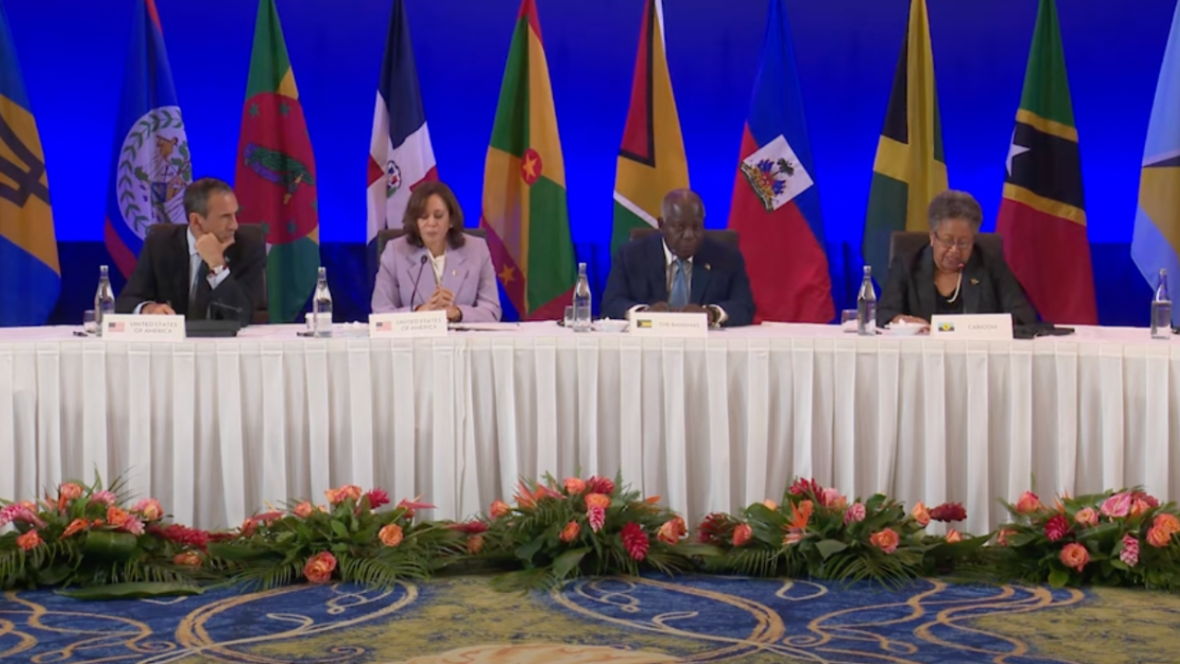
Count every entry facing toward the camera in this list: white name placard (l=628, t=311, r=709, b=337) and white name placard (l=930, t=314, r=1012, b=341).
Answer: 2

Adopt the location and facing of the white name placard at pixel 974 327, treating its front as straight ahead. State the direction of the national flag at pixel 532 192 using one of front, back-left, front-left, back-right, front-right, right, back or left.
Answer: back-right

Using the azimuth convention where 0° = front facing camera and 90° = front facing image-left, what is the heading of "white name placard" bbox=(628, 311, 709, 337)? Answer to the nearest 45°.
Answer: approximately 0°

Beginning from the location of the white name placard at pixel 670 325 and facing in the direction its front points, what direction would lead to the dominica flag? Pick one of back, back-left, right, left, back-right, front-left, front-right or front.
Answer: back-right

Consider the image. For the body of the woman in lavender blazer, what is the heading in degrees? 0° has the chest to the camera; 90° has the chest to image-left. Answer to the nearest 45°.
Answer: approximately 0°

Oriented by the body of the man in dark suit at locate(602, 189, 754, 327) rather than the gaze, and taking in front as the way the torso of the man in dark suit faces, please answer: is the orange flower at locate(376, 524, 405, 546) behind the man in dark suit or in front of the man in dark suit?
in front

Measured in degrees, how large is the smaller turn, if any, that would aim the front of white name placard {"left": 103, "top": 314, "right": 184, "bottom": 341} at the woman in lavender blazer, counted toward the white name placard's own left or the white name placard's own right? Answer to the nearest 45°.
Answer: approximately 135° to the white name placard's own left

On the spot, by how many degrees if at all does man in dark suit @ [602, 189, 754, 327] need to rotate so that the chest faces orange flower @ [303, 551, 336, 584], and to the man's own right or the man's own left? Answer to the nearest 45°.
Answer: approximately 45° to the man's own right

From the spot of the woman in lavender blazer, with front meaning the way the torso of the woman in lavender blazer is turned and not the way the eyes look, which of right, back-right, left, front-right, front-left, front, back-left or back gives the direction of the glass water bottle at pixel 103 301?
front-right

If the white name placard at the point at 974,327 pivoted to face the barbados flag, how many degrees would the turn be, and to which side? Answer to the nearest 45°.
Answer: approximately 90° to its right
